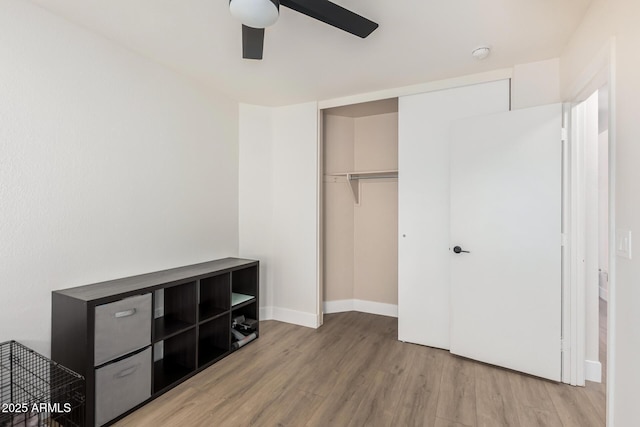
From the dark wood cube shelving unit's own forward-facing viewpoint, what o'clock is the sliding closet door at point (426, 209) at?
The sliding closet door is roughly at 11 o'clock from the dark wood cube shelving unit.

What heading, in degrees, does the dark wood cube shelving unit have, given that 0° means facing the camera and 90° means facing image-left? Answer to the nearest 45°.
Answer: approximately 315°

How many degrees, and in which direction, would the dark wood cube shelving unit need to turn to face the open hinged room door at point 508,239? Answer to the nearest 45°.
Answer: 0° — it already faces it

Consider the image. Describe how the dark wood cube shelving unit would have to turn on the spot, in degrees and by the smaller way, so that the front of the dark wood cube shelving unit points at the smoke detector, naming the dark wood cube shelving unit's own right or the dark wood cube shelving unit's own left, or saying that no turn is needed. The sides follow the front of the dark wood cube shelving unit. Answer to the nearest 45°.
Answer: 0° — it already faces it
